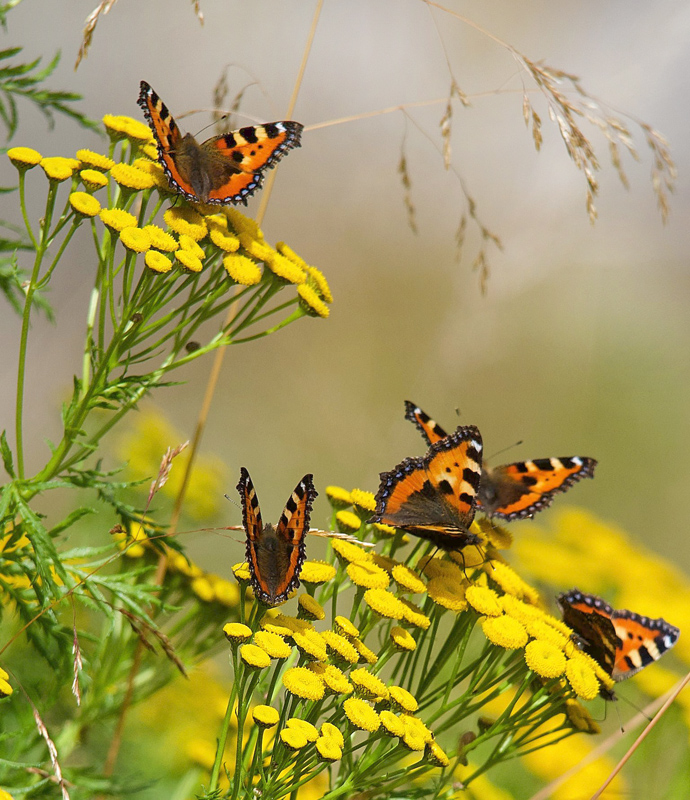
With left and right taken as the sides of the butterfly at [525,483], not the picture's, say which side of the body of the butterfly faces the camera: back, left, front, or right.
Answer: back

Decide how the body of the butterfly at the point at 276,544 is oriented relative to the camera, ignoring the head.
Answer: away from the camera

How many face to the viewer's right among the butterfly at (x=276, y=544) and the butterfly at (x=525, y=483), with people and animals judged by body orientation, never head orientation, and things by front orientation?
0

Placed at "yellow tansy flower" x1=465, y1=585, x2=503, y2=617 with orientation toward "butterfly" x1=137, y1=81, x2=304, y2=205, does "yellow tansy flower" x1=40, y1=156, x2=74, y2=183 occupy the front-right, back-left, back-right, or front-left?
front-left

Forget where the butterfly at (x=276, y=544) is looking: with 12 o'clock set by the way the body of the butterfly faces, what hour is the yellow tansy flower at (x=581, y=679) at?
The yellow tansy flower is roughly at 3 o'clock from the butterfly.
